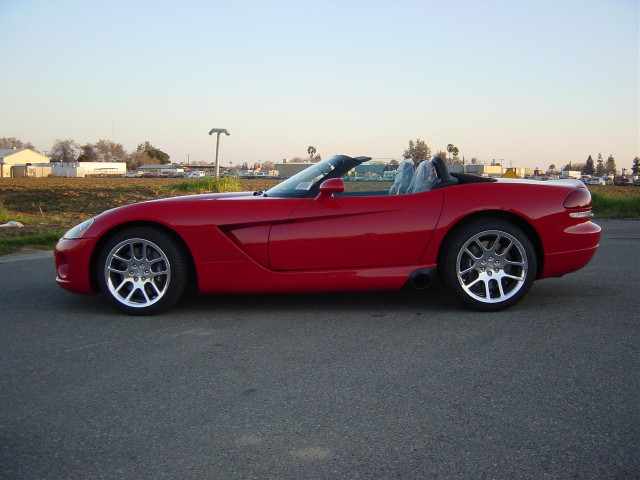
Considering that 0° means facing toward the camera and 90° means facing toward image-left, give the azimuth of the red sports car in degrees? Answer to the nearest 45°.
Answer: approximately 90°
